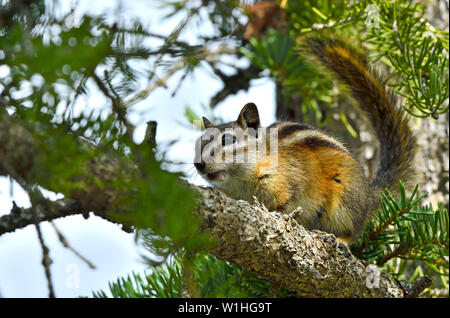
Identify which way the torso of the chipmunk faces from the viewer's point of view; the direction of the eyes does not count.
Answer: to the viewer's left
